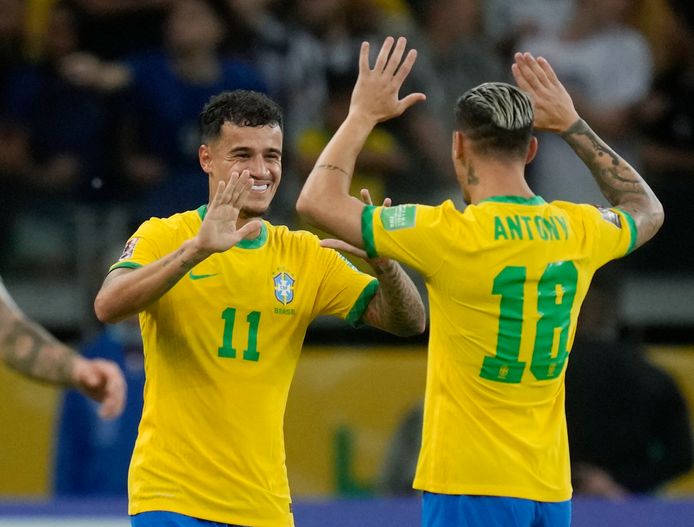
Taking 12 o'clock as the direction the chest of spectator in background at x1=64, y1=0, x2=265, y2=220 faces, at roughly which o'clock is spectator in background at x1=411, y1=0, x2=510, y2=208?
spectator in background at x1=411, y1=0, x2=510, y2=208 is roughly at 9 o'clock from spectator in background at x1=64, y1=0, x2=265, y2=220.

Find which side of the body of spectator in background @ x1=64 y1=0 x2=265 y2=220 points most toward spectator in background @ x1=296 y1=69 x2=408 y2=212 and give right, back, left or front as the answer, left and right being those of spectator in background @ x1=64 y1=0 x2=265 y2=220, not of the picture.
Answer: left

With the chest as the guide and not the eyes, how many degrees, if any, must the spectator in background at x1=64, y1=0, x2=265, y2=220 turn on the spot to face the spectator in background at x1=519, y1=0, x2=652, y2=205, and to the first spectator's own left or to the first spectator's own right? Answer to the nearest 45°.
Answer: approximately 90° to the first spectator's own left

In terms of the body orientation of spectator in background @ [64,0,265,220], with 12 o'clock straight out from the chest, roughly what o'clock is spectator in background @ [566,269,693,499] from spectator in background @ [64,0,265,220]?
spectator in background @ [566,269,693,499] is roughly at 10 o'clock from spectator in background @ [64,0,265,220].

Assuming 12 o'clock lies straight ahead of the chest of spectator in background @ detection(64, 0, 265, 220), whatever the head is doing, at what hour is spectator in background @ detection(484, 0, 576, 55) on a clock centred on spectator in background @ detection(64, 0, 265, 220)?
spectator in background @ detection(484, 0, 576, 55) is roughly at 9 o'clock from spectator in background @ detection(64, 0, 265, 220).

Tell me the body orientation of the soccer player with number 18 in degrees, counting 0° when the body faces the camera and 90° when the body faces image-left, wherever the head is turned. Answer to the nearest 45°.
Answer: approximately 135°

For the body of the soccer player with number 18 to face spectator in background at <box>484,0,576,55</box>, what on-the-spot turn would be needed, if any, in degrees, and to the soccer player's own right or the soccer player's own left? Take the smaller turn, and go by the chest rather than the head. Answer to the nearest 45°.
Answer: approximately 45° to the soccer player's own right

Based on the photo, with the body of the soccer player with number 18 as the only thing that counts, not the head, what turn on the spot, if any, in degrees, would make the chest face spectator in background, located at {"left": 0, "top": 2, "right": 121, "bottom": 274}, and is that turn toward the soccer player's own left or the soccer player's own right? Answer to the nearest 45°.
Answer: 0° — they already face them

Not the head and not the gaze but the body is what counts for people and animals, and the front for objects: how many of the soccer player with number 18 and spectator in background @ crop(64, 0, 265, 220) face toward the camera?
1

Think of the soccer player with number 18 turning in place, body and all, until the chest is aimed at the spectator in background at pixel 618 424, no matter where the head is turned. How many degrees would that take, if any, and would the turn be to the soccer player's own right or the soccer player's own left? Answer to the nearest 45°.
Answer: approximately 45° to the soccer player's own right

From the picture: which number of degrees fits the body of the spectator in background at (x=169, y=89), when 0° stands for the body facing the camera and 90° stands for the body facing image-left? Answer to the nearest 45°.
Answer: approximately 0°
